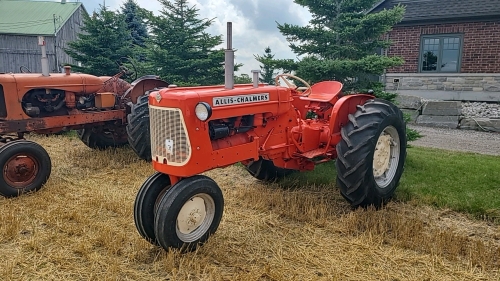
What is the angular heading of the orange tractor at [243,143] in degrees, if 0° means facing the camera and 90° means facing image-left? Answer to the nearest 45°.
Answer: approximately 45°

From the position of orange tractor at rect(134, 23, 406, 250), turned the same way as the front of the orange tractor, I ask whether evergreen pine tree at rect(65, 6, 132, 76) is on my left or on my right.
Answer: on my right

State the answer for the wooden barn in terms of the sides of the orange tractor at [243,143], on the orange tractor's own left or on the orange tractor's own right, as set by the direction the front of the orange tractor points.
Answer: on the orange tractor's own right

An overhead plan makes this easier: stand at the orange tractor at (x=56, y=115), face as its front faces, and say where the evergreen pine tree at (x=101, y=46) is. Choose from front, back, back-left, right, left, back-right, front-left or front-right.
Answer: back-right

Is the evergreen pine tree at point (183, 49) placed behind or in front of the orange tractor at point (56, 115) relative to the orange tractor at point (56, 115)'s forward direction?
behind

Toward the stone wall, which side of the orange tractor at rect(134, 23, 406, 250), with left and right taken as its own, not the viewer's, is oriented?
back

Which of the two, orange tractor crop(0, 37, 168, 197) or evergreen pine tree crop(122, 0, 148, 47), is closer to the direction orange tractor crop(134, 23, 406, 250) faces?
the orange tractor

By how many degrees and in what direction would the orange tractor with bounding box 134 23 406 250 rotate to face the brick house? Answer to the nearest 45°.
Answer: approximately 180°

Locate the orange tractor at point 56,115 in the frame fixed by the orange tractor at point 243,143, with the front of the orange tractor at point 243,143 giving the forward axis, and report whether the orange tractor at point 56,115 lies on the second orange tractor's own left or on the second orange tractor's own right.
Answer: on the second orange tractor's own right
